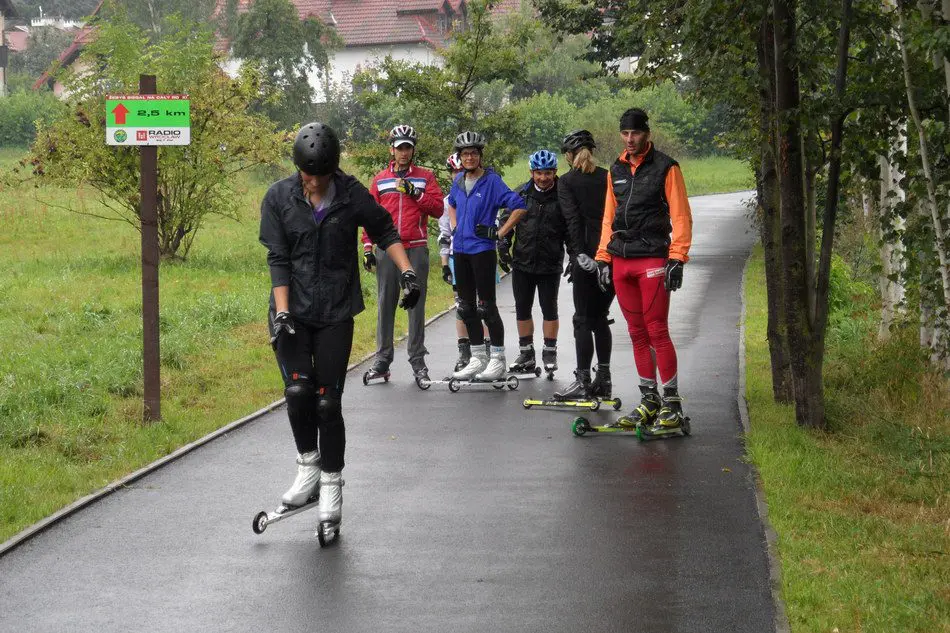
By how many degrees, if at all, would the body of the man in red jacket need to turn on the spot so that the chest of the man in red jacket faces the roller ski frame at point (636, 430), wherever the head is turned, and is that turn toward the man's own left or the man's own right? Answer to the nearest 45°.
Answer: approximately 45° to the man's own left

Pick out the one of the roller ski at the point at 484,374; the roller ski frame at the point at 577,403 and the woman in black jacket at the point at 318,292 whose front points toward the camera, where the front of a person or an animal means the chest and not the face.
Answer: the woman in black jacket

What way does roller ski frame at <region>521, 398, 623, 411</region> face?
to the viewer's left

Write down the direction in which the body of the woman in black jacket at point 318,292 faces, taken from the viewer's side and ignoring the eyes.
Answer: toward the camera

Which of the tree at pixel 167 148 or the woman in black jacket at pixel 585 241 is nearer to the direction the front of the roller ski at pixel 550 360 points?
the woman in black jacket

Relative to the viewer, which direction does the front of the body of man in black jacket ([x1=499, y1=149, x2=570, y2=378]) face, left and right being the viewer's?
facing the viewer

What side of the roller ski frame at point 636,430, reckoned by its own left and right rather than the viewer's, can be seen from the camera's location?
left

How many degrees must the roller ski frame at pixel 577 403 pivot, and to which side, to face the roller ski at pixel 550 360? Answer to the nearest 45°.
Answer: approximately 90° to its right

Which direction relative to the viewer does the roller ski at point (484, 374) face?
to the viewer's left

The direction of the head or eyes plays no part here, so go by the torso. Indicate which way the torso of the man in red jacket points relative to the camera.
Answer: toward the camera

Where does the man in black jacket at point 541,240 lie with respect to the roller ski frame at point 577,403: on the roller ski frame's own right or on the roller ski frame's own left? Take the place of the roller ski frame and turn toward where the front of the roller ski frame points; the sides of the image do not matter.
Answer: on the roller ski frame's own right

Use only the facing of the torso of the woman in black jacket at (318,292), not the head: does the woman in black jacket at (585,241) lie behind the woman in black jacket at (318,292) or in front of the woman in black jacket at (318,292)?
behind
